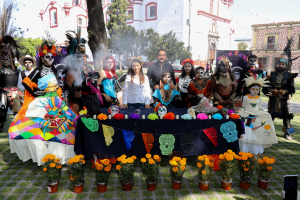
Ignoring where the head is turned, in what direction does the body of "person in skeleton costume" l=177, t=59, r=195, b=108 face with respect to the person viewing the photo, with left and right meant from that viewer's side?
facing the viewer

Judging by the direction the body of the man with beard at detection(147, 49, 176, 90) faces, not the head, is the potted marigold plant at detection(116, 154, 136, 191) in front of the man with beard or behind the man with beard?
in front

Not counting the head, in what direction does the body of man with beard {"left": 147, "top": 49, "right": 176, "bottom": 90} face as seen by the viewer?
toward the camera

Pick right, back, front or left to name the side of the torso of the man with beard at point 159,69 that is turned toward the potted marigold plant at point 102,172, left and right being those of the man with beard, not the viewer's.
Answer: front

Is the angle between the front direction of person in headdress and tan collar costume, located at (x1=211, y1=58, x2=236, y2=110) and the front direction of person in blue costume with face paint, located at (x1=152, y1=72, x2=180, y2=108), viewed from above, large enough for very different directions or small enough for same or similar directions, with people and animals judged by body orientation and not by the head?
same or similar directions

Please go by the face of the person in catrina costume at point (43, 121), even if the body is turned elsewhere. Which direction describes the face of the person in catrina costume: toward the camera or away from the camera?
toward the camera

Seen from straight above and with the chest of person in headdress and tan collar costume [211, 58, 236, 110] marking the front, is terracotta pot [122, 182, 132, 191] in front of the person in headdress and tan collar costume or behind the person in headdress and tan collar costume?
in front

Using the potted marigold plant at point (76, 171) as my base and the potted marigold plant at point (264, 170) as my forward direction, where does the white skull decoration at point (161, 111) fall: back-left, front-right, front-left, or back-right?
front-left

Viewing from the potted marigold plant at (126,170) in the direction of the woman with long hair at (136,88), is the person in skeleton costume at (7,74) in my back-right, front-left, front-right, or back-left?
front-left

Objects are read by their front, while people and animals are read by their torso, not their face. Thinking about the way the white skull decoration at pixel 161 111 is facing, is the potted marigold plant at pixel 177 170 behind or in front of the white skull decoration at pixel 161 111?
in front

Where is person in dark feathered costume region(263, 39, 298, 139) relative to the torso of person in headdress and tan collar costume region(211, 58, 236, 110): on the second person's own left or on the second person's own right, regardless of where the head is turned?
on the second person's own left

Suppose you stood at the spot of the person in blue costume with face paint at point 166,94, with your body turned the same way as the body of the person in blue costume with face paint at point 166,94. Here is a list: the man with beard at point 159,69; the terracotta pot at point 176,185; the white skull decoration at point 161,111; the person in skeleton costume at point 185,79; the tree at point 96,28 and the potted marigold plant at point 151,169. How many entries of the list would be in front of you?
3

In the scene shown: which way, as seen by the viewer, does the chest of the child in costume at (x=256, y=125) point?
toward the camera
